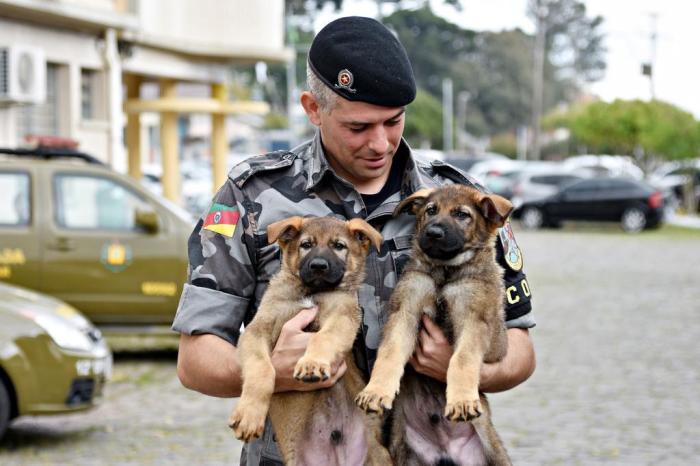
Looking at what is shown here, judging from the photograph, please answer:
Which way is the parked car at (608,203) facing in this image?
to the viewer's left

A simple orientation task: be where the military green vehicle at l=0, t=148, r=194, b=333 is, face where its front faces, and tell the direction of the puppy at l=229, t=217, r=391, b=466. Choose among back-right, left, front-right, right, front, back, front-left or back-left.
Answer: right

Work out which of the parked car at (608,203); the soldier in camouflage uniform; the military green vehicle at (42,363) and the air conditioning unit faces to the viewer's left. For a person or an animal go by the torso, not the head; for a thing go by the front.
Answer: the parked car

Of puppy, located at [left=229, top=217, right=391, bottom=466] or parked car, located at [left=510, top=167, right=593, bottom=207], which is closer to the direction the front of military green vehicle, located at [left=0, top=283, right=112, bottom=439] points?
the puppy

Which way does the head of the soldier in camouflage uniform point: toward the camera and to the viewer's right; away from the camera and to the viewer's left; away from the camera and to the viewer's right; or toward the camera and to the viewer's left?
toward the camera and to the viewer's right

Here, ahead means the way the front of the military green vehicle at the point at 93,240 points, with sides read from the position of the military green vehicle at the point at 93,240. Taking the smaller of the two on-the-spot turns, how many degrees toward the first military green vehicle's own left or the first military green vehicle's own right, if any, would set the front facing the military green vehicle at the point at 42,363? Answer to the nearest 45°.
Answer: approximately 90° to the first military green vehicle's own right

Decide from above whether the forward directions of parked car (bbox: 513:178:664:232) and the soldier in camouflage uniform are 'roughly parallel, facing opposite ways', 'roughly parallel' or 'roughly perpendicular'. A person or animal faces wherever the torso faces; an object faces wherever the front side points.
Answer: roughly perpendicular

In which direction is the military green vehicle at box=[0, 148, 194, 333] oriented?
to the viewer's right
